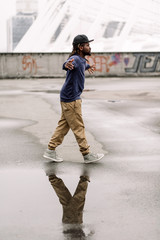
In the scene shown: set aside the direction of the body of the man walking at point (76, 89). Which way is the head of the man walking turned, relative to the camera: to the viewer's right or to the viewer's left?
to the viewer's right

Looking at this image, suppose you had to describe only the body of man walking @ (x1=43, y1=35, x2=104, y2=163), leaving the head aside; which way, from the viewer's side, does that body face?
to the viewer's right
